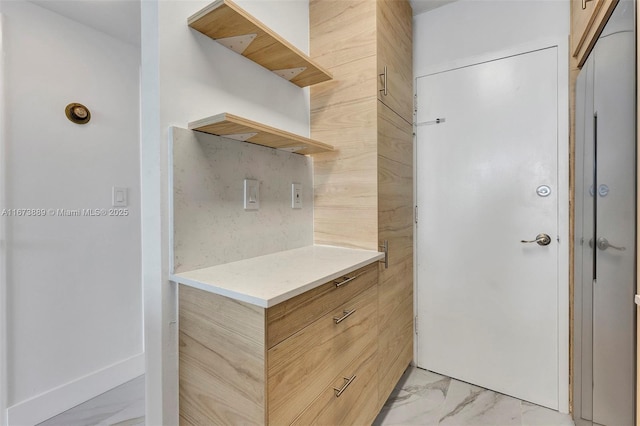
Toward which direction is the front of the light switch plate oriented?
toward the camera

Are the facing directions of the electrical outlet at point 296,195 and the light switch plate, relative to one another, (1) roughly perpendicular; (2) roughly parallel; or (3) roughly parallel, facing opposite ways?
roughly parallel

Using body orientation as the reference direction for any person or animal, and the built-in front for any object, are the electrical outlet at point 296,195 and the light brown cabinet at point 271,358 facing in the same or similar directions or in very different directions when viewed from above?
same or similar directions

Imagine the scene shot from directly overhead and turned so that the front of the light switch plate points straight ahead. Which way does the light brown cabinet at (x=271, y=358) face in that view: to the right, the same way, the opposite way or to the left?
the same way

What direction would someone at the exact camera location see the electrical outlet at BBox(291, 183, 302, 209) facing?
facing the viewer and to the right of the viewer
